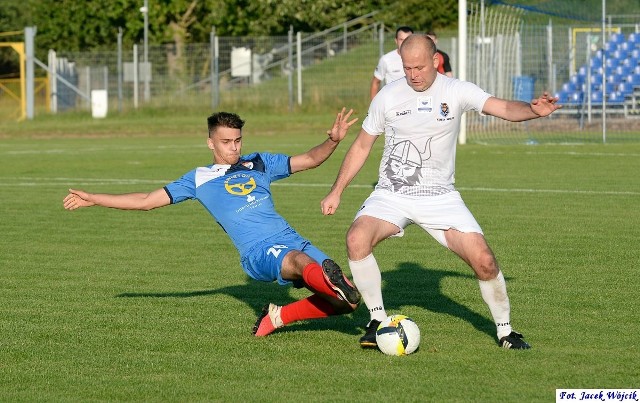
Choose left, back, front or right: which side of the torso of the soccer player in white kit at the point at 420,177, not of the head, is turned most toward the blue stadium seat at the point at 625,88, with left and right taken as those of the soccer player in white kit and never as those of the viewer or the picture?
back

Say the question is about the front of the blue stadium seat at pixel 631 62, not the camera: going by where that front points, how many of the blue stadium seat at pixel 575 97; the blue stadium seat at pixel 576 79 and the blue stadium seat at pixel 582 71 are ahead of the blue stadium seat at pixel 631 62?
3

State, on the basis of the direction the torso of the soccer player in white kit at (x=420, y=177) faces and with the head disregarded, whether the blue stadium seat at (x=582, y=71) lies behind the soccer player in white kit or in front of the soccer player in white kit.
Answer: behind

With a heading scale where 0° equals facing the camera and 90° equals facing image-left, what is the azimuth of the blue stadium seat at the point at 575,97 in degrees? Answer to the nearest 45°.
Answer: approximately 45°

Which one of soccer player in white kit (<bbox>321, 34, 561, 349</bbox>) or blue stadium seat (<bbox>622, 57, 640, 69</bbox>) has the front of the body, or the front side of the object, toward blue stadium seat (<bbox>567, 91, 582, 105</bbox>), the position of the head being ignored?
blue stadium seat (<bbox>622, 57, 640, 69</bbox>)

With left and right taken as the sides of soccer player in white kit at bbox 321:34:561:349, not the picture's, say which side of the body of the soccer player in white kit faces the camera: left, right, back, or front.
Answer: front

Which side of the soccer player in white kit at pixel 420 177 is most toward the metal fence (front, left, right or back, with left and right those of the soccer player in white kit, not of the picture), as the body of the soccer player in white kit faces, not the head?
back

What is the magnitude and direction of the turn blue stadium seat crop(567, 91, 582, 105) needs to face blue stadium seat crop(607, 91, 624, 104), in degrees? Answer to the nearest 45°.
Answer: approximately 135° to its left

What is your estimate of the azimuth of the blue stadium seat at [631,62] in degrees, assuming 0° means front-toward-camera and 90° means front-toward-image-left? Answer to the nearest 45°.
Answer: approximately 45°

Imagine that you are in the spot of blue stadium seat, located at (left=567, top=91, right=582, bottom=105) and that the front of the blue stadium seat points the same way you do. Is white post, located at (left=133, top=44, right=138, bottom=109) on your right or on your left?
on your right

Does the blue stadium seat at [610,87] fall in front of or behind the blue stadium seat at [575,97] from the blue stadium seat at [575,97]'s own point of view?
behind

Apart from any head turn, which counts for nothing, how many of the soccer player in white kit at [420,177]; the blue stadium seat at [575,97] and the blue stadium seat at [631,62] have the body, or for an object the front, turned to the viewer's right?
0

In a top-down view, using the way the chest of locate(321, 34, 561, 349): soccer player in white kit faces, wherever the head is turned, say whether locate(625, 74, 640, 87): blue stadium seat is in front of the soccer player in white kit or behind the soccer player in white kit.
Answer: behind

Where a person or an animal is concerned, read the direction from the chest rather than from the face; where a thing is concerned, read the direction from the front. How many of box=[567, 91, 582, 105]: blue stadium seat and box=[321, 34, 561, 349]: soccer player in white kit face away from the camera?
0

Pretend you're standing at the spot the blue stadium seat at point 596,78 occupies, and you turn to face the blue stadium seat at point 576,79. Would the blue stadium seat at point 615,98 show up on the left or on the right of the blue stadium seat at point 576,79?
left

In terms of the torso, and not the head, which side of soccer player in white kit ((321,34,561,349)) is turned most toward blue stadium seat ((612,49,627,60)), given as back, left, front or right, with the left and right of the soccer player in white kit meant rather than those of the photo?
back

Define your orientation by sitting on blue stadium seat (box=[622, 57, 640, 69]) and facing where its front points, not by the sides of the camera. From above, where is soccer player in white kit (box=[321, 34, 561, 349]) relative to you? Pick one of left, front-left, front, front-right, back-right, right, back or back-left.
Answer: front-left

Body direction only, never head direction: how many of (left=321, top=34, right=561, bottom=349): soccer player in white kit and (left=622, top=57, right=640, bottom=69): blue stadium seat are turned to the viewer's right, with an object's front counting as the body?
0
